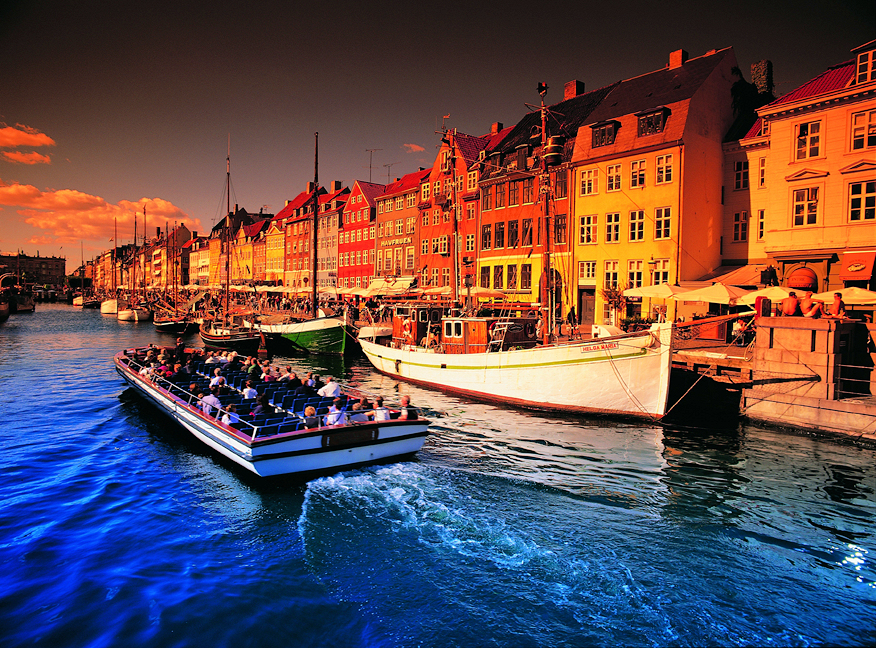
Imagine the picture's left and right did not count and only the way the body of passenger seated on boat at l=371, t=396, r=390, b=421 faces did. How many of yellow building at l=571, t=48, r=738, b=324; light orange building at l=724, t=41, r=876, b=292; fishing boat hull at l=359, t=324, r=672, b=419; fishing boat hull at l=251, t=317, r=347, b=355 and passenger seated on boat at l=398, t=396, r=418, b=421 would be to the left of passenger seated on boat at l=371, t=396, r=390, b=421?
0

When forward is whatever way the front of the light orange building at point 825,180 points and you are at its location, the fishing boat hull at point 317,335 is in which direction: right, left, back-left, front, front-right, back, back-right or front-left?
front-right

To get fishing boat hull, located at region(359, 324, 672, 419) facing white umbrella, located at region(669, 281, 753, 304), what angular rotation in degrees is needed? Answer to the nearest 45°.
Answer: approximately 90° to its left

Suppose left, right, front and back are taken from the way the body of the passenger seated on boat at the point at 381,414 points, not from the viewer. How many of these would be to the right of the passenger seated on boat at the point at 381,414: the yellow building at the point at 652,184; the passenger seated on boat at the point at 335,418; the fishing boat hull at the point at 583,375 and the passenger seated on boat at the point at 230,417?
2

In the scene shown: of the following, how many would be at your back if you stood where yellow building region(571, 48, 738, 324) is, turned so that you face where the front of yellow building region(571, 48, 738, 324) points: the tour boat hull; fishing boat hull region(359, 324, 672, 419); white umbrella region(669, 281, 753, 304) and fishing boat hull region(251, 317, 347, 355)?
0

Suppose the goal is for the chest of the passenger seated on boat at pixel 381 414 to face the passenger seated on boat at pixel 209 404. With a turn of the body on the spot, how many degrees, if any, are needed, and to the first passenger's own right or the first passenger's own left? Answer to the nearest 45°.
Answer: approximately 45° to the first passenger's own left

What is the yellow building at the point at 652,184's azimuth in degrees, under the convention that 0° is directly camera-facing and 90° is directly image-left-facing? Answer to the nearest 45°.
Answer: approximately 45°

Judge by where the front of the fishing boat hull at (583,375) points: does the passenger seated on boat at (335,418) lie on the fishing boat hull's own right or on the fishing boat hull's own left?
on the fishing boat hull's own right

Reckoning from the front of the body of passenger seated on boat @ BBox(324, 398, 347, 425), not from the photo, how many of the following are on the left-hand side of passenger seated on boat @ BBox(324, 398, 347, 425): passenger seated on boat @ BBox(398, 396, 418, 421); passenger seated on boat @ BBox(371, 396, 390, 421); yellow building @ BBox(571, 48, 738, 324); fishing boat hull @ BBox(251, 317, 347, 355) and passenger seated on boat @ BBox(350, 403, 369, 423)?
0

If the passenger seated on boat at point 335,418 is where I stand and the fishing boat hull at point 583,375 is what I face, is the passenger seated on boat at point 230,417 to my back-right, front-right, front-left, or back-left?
back-left

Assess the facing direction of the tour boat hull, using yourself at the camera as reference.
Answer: facing away from the viewer and to the left of the viewer

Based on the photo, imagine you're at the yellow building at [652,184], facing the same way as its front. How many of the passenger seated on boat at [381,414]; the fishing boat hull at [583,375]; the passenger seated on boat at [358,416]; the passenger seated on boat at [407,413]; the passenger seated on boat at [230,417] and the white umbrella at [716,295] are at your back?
0

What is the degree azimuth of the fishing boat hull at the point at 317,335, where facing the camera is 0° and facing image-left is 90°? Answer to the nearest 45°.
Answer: approximately 315°

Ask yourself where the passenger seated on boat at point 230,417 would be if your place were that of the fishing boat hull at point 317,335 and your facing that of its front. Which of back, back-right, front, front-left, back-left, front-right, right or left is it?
front-right

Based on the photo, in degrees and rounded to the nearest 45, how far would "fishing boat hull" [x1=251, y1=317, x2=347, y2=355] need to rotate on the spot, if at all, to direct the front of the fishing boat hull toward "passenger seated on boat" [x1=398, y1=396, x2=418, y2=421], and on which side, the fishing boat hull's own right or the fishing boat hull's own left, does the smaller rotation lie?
approximately 45° to the fishing boat hull's own right

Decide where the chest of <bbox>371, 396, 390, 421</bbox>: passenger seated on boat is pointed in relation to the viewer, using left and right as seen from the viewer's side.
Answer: facing away from the viewer and to the left of the viewer

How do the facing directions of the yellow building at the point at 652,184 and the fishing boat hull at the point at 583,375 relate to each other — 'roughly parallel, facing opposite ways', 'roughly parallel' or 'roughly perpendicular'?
roughly perpendicular

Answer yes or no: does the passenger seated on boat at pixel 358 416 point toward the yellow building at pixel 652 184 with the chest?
no

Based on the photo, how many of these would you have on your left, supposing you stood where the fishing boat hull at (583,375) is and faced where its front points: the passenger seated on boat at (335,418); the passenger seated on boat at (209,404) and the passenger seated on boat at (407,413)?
0

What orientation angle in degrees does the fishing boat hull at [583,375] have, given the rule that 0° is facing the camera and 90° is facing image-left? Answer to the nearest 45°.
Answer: approximately 315°

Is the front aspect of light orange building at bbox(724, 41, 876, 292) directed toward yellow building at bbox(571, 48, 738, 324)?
no

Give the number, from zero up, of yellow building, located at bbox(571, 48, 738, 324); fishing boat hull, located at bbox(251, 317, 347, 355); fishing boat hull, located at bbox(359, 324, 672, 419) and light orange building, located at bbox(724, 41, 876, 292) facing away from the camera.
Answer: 0

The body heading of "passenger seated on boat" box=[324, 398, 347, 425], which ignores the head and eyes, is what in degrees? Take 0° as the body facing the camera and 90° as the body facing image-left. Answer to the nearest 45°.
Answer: approximately 135°

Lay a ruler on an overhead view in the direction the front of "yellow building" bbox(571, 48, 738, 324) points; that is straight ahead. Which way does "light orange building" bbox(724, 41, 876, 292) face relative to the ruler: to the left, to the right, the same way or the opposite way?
the same way

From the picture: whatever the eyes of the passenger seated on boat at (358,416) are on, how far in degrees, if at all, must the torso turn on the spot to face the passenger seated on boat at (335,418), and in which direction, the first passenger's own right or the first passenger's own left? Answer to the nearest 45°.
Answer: approximately 90° to the first passenger's own left
